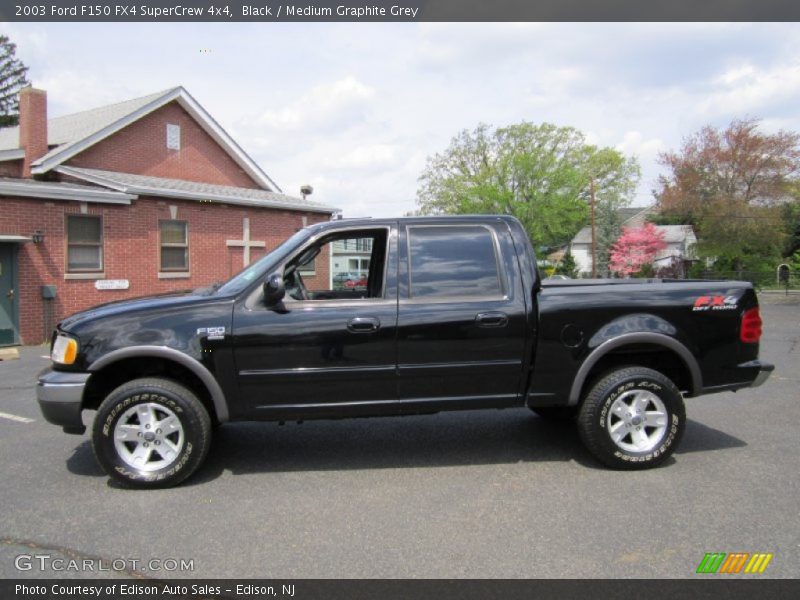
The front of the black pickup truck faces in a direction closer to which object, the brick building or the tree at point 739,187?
the brick building

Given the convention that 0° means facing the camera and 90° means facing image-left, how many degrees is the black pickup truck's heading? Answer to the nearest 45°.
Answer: approximately 90°

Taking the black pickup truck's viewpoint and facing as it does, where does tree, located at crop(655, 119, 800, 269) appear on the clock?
The tree is roughly at 4 o'clock from the black pickup truck.

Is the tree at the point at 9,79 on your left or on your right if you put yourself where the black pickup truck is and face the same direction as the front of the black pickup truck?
on your right

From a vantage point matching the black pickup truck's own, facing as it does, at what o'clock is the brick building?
The brick building is roughly at 2 o'clock from the black pickup truck.
